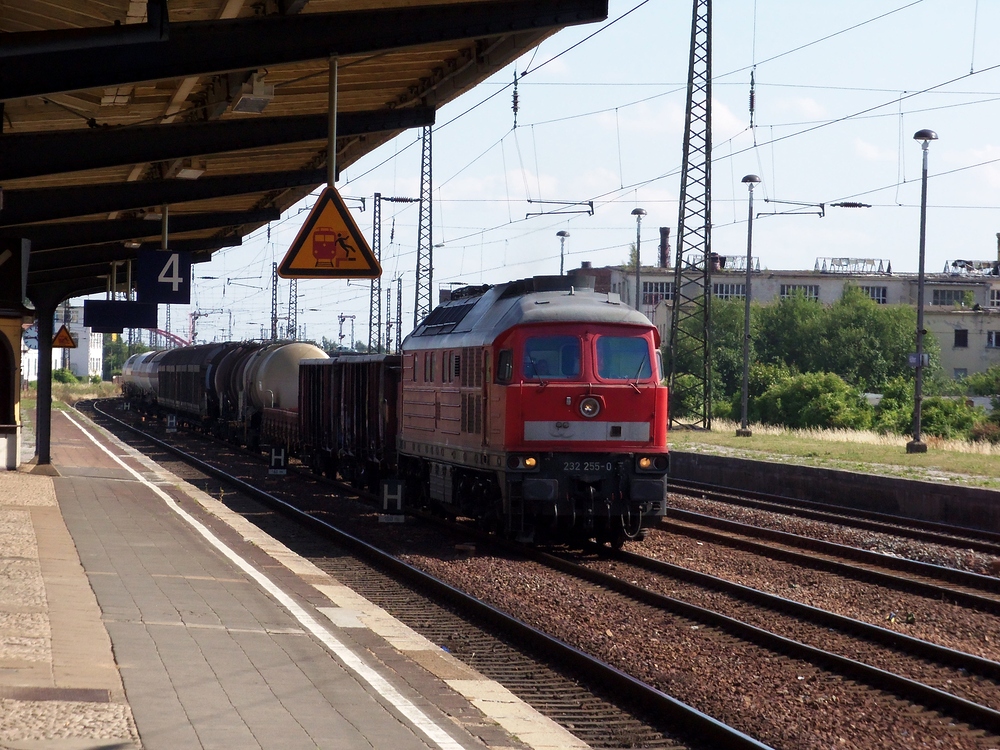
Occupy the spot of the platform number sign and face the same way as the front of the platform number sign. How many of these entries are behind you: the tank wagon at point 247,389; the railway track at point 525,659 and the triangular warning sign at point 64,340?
2

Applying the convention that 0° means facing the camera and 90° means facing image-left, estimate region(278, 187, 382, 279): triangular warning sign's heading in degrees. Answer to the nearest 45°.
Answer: approximately 0°

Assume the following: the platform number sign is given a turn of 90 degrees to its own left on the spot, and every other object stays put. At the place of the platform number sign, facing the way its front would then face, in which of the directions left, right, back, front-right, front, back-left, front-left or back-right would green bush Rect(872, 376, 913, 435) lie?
front-left

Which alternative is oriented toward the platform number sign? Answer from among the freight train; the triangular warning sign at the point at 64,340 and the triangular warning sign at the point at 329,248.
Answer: the triangular warning sign at the point at 64,340

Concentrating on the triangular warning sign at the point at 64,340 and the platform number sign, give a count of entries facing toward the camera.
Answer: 2

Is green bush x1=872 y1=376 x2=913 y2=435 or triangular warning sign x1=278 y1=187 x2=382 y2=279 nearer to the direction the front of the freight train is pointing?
the triangular warning sign

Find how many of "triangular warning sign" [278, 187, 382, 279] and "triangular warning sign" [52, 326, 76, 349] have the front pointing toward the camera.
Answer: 2

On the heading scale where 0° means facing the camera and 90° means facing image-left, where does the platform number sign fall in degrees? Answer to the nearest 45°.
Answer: approximately 0°

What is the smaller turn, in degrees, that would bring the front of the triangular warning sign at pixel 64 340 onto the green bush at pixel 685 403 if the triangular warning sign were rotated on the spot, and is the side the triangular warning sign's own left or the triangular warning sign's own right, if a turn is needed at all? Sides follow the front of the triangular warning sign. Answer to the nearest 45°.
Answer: approximately 90° to the triangular warning sign's own left

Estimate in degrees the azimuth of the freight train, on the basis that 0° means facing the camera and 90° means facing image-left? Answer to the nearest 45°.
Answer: approximately 315°
